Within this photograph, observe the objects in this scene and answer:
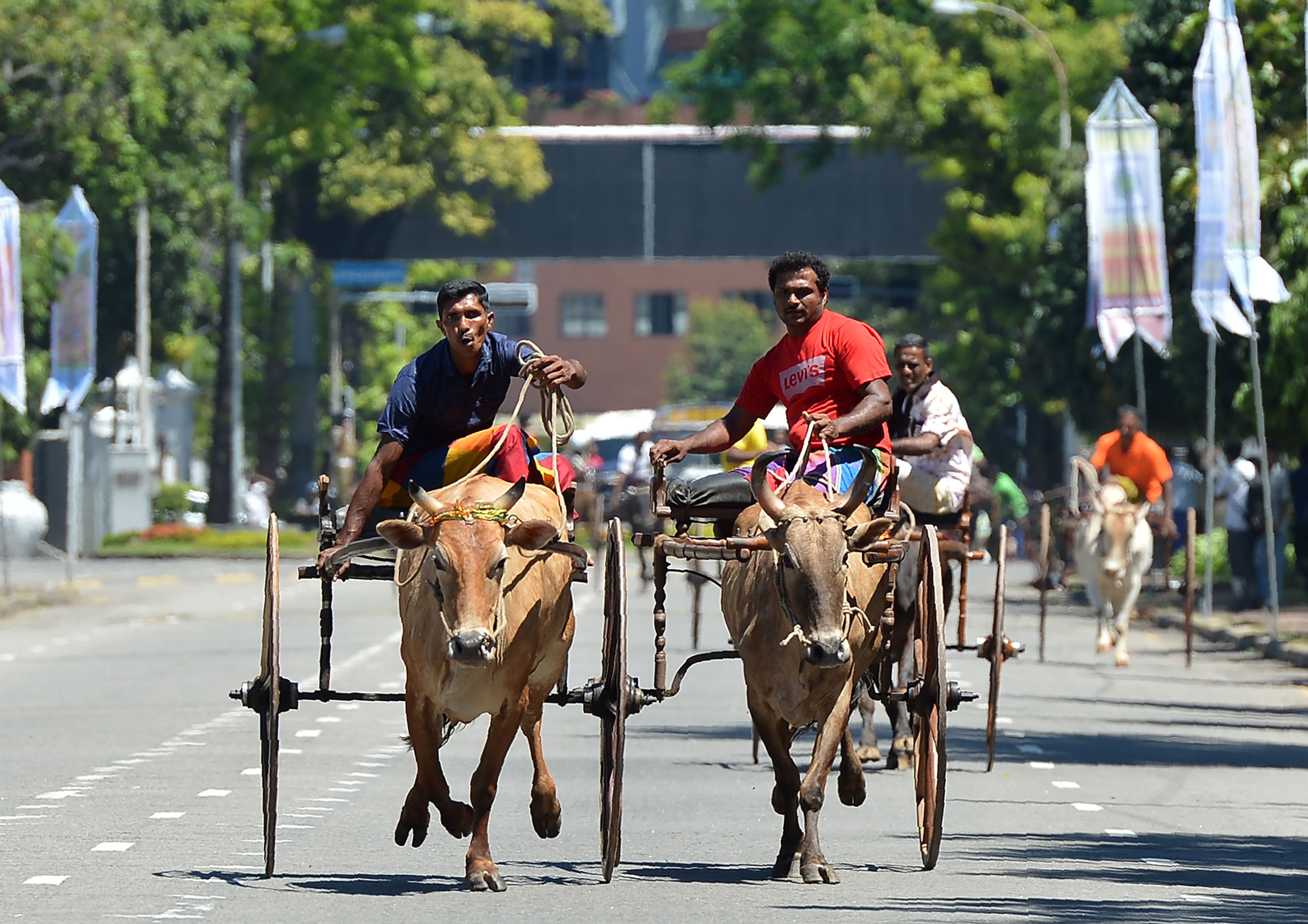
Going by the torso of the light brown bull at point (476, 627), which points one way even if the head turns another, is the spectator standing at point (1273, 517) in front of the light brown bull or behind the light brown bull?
behind

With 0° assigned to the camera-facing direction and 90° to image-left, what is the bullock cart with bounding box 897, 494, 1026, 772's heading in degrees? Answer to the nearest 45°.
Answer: approximately 0°

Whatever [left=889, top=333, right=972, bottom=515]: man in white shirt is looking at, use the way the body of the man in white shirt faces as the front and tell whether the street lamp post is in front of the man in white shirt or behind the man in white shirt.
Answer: behind

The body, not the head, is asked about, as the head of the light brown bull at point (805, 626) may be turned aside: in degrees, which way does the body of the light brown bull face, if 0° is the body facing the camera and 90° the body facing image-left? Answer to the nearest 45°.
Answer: approximately 0°

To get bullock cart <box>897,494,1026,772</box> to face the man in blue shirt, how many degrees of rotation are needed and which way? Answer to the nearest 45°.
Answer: approximately 45° to its right

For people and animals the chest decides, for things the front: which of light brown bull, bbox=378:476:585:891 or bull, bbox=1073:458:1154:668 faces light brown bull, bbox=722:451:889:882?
the bull
